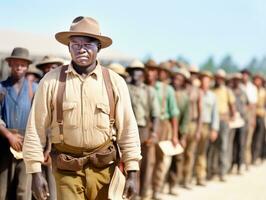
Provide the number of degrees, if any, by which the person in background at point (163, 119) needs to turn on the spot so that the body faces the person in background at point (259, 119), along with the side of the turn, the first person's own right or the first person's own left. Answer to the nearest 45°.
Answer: approximately 180°

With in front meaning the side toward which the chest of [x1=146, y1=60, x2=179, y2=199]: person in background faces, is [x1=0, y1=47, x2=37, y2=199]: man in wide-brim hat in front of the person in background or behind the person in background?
in front

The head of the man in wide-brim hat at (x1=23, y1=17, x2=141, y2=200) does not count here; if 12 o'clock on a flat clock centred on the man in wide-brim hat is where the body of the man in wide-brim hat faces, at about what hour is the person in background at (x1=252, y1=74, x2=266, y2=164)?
The person in background is roughly at 7 o'clock from the man in wide-brim hat.

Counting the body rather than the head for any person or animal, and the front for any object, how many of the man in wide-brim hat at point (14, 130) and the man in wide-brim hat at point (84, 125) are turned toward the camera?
2

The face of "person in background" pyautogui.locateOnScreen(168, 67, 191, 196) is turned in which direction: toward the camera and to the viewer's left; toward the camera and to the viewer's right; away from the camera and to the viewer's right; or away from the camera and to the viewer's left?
toward the camera and to the viewer's left

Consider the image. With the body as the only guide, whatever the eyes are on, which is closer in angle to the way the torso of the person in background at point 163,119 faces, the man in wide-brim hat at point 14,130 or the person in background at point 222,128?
the man in wide-brim hat

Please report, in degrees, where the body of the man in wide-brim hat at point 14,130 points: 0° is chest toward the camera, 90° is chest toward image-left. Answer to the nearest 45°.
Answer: approximately 0°

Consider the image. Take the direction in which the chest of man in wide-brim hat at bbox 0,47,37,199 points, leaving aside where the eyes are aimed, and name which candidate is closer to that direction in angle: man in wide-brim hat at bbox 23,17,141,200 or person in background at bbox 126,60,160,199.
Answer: the man in wide-brim hat

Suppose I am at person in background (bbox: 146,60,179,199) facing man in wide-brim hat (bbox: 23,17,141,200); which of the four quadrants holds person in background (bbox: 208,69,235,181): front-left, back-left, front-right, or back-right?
back-left

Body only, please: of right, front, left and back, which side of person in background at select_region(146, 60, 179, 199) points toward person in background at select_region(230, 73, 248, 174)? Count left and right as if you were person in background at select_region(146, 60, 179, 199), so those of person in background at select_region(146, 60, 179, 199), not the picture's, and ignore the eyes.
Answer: back
